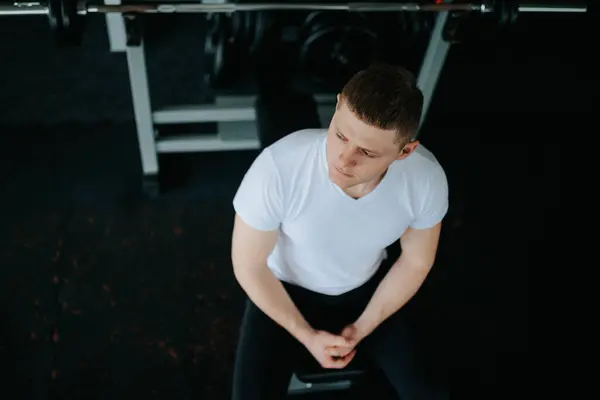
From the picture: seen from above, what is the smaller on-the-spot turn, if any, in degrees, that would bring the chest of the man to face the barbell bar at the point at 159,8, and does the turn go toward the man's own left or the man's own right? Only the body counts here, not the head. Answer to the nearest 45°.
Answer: approximately 135° to the man's own right

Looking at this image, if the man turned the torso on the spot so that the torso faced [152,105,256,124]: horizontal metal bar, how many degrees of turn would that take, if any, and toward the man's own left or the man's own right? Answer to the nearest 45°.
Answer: approximately 135° to the man's own right

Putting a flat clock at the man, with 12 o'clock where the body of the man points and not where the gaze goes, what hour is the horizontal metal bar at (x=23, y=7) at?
The horizontal metal bar is roughly at 4 o'clock from the man.

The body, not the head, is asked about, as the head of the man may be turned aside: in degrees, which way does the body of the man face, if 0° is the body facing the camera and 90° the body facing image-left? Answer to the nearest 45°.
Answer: approximately 0°

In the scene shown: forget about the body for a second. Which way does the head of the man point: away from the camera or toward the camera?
toward the camera
